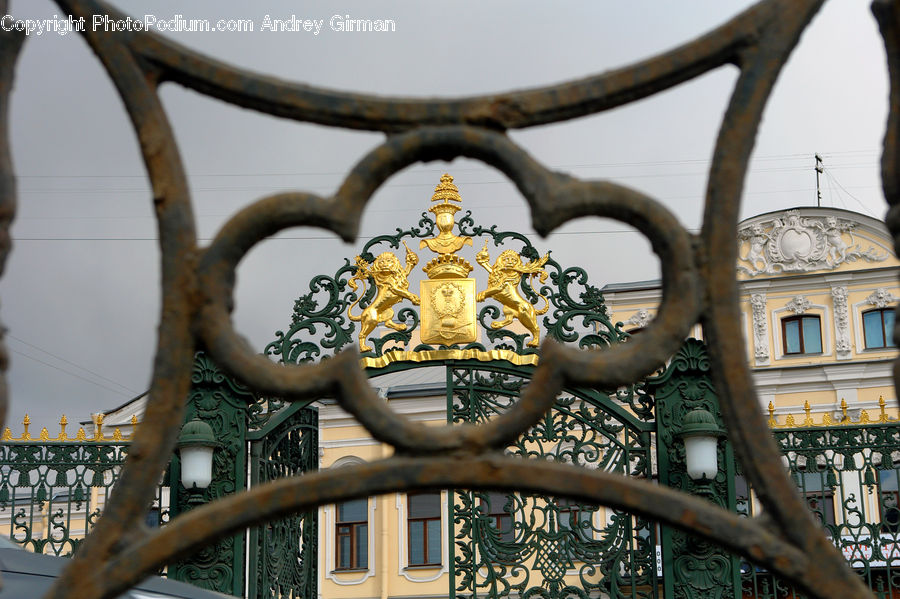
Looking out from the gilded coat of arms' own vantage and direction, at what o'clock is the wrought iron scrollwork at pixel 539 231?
The wrought iron scrollwork is roughly at 12 o'clock from the gilded coat of arms.

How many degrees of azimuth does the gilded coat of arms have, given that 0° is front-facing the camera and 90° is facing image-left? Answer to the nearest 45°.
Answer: approximately 0°
